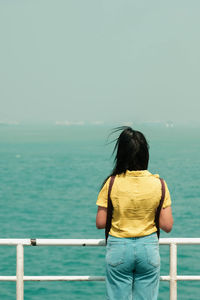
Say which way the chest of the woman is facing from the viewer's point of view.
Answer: away from the camera

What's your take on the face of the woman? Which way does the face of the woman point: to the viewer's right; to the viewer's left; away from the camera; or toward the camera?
away from the camera
